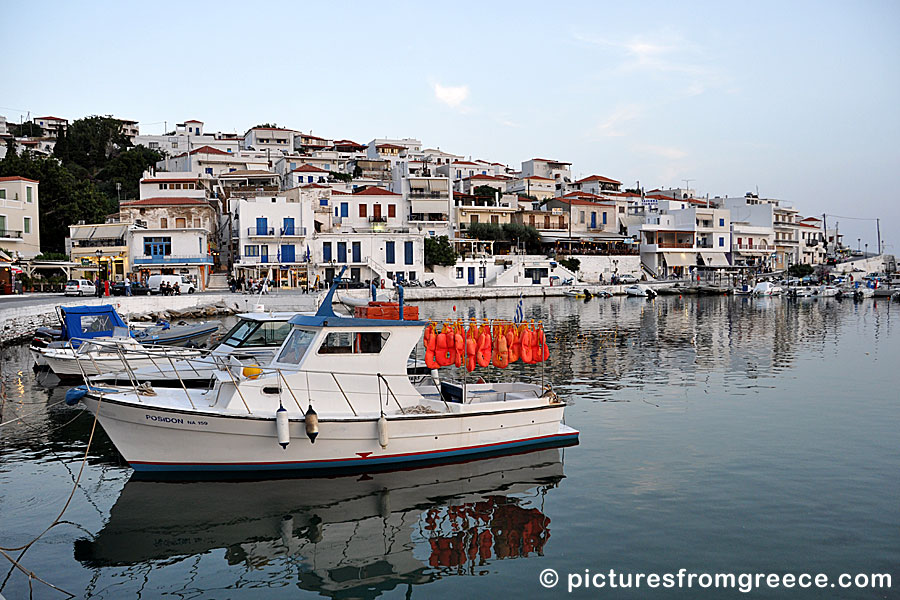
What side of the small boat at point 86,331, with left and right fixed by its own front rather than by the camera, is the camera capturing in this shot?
right

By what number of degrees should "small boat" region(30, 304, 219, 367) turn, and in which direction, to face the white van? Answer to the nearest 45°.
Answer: approximately 90° to its left

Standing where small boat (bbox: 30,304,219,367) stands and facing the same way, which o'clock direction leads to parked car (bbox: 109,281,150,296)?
The parked car is roughly at 9 o'clock from the small boat.
